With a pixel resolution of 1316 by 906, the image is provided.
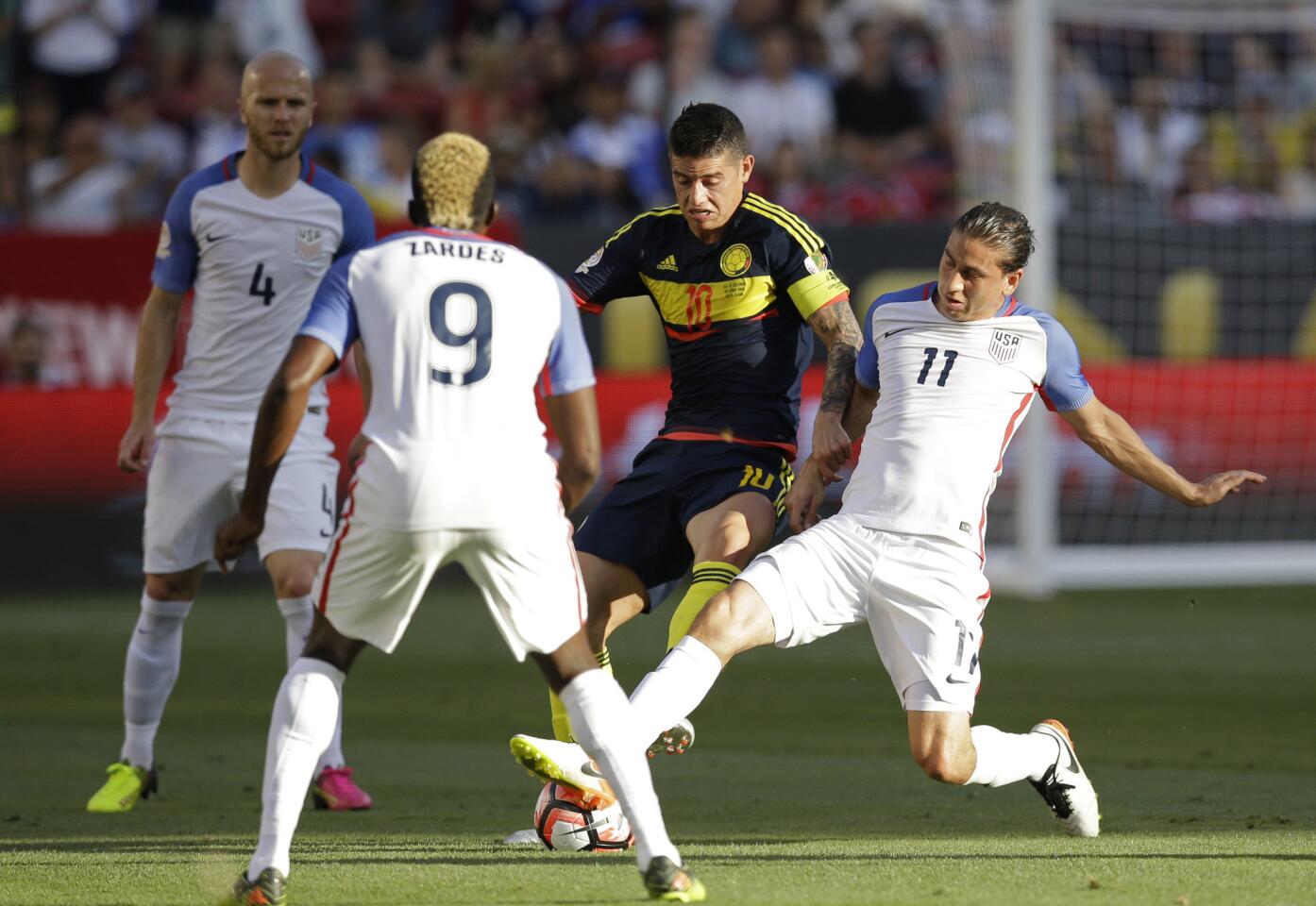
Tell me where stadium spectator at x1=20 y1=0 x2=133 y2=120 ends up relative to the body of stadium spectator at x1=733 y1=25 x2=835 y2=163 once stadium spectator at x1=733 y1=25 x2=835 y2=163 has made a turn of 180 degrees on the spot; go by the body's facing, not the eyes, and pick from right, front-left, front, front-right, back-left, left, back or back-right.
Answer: left

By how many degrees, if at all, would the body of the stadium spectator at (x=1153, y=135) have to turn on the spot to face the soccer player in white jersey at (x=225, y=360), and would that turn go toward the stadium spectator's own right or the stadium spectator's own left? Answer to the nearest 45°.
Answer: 0° — they already face them

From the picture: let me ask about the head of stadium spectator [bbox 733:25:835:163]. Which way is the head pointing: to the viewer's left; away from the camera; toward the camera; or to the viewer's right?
toward the camera

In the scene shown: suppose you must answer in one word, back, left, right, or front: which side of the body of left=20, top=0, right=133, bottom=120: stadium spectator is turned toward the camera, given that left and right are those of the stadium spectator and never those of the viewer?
front

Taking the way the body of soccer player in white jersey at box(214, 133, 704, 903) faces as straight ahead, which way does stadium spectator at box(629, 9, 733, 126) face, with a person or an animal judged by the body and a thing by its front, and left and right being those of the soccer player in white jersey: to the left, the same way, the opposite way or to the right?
the opposite way

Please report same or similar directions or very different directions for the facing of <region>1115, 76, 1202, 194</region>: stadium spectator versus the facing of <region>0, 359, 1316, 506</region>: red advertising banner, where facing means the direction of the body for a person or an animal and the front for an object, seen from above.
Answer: same or similar directions

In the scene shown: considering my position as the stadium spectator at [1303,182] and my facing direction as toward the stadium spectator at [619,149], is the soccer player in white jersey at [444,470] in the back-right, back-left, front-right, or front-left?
front-left

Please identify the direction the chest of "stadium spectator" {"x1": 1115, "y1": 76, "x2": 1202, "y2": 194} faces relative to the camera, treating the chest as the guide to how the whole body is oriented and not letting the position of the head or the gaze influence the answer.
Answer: toward the camera

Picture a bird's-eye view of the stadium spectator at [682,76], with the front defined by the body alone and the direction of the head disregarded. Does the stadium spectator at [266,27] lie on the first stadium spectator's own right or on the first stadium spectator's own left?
on the first stadium spectator's own right

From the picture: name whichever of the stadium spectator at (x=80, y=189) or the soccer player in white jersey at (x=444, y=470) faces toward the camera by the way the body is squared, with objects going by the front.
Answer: the stadium spectator

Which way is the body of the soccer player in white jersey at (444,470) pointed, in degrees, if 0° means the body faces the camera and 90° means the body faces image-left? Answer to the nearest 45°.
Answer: approximately 180°

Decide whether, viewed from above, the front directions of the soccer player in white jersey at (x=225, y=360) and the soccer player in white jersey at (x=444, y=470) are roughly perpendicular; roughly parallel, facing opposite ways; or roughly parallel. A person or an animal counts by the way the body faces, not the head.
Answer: roughly parallel, facing opposite ways

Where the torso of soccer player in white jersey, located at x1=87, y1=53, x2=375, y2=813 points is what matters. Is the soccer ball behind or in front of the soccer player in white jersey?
in front

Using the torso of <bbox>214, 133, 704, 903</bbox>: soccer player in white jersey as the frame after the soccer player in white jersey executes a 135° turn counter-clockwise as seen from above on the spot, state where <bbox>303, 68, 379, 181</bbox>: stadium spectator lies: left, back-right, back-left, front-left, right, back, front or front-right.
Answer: back-right

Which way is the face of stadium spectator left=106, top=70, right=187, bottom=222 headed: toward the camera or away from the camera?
toward the camera

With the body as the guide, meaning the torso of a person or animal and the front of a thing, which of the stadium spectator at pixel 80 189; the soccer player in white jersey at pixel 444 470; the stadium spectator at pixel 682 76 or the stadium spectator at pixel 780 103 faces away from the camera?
the soccer player in white jersey

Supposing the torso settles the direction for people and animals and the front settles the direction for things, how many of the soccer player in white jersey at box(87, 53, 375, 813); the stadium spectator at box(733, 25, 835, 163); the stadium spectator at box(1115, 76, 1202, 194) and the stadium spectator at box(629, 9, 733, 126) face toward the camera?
4

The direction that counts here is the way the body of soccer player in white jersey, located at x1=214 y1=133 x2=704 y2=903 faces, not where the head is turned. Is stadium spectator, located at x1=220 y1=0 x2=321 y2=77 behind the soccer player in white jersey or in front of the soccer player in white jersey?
in front
